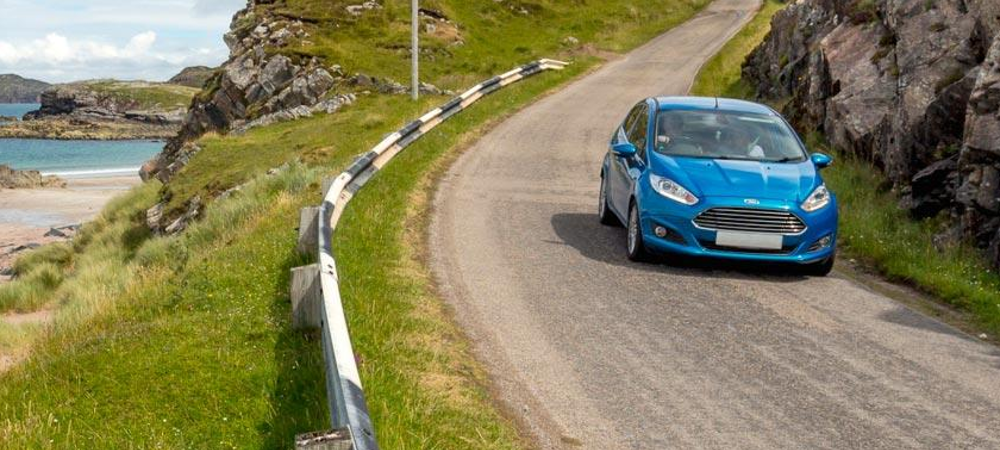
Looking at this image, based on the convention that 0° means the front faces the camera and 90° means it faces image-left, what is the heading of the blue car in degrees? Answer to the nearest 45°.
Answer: approximately 0°

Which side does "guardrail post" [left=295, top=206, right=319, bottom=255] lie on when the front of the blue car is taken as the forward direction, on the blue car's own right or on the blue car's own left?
on the blue car's own right

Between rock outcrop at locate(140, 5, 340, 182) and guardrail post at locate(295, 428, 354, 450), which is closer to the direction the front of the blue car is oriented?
the guardrail post

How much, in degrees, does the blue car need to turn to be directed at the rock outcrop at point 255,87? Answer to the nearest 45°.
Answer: approximately 135° to its right

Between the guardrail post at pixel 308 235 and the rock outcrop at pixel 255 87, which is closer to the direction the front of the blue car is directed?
the guardrail post

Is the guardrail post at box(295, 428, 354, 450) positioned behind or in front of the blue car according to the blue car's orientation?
in front

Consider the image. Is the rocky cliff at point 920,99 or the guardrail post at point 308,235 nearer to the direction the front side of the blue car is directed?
the guardrail post

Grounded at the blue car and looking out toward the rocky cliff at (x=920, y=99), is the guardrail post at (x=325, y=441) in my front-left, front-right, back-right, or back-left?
back-right
